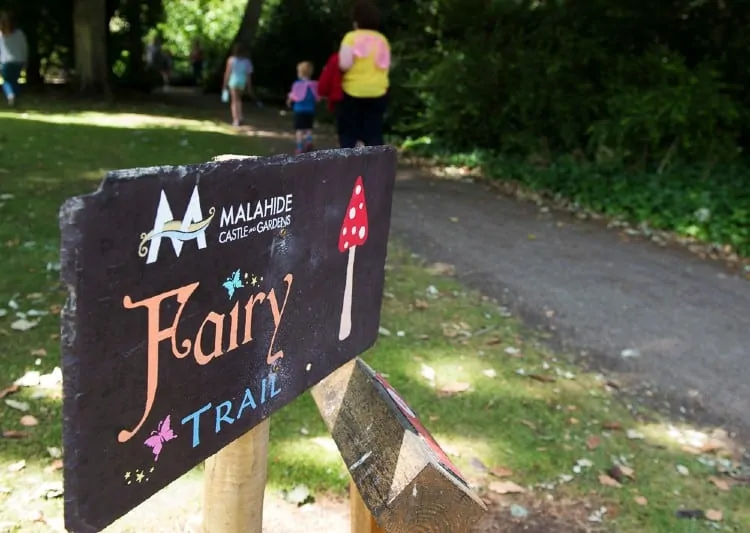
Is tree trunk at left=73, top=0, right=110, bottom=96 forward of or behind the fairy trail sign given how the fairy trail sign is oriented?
behind

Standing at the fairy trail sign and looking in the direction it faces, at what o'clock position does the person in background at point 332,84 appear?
The person in background is roughly at 8 o'clock from the fairy trail sign.

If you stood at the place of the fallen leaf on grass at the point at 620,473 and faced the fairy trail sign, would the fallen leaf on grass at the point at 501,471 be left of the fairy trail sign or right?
right

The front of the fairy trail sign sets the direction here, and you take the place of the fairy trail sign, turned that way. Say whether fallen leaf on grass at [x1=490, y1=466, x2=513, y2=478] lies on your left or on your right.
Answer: on your left

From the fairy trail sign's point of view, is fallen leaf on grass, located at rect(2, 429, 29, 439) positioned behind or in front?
behind

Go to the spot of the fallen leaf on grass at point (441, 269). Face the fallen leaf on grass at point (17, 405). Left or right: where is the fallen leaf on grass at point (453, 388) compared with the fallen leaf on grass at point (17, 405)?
left

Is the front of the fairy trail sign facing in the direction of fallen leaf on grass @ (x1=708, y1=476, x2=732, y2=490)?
no

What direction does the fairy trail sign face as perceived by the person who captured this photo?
facing the viewer and to the right of the viewer

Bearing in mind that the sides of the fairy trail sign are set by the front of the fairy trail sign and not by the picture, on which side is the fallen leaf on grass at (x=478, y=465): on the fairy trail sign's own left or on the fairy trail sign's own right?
on the fairy trail sign's own left

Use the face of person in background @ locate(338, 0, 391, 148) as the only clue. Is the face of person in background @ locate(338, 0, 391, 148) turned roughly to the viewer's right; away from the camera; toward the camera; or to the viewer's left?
away from the camera

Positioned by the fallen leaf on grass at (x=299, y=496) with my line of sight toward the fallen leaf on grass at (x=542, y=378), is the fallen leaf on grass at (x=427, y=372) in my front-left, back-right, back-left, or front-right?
front-left

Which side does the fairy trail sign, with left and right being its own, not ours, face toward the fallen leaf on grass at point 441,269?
left

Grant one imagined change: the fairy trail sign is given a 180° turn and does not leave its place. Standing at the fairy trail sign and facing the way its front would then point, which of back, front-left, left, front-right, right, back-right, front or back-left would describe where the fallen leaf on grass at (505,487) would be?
right

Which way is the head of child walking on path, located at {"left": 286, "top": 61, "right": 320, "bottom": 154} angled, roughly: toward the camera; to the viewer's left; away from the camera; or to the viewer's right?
away from the camera
